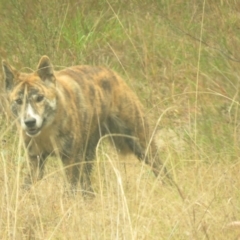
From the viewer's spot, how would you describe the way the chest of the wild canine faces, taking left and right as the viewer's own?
facing the viewer and to the left of the viewer
